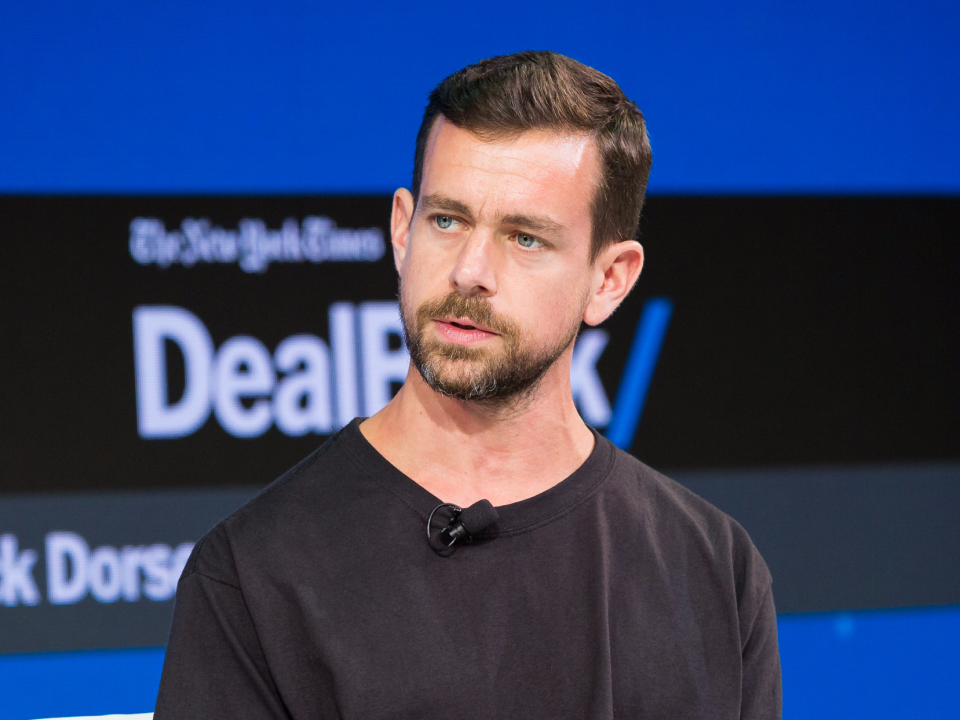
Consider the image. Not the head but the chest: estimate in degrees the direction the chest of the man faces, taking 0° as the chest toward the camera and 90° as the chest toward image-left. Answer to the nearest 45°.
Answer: approximately 0°

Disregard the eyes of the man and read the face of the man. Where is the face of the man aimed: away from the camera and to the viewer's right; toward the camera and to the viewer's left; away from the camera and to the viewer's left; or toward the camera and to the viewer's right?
toward the camera and to the viewer's left
